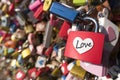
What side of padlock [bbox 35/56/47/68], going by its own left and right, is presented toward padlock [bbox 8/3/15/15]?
back

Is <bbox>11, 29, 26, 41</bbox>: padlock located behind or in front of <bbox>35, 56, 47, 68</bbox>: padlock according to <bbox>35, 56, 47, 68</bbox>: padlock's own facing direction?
behind

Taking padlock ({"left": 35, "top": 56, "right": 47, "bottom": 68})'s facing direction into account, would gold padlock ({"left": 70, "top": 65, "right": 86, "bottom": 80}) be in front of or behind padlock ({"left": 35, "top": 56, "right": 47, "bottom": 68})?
in front

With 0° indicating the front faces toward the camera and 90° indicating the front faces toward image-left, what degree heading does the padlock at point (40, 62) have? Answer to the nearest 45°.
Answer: approximately 0°
